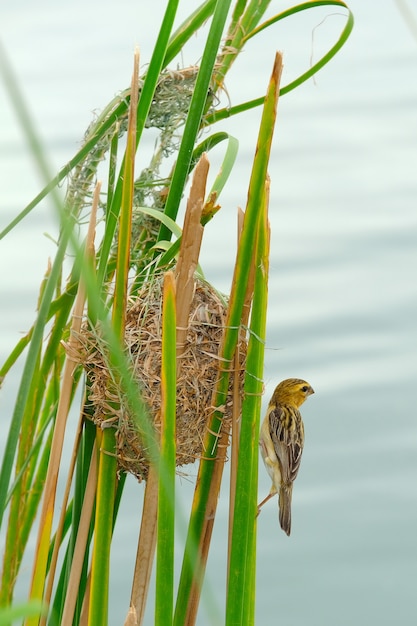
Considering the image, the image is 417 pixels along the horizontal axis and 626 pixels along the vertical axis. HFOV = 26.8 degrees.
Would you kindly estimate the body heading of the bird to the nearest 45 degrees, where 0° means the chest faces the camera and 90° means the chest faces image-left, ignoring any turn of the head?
approximately 135°

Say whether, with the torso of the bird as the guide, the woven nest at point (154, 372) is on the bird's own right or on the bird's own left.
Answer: on the bird's own left
